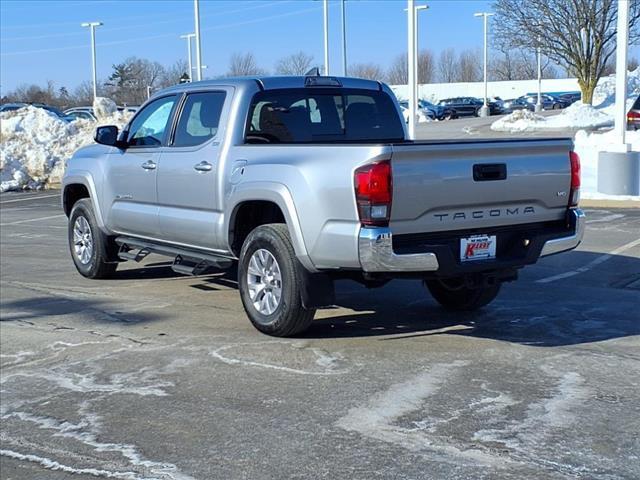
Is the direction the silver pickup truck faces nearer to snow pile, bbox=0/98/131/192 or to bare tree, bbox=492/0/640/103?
the snow pile

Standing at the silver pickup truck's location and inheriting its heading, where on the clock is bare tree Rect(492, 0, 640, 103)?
The bare tree is roughly at 2 o'clock from the silver pickup truck.

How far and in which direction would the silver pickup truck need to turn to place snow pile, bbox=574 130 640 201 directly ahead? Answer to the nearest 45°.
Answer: approximately 90° to its right

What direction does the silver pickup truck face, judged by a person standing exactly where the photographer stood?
facing away from the viewer and to the left of the viewer

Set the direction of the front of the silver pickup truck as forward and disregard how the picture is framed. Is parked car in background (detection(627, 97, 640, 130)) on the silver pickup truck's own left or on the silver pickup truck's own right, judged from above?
on the silver pickup truck's own right

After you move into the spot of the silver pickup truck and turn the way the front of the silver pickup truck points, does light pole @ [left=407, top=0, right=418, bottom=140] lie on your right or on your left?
on your right

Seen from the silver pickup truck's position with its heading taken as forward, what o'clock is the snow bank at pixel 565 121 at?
The snow bank is roughly at 2 o'clock from the silver pickup truck.

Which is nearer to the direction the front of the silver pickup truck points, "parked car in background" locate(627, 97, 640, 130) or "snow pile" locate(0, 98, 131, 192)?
the snow pile
